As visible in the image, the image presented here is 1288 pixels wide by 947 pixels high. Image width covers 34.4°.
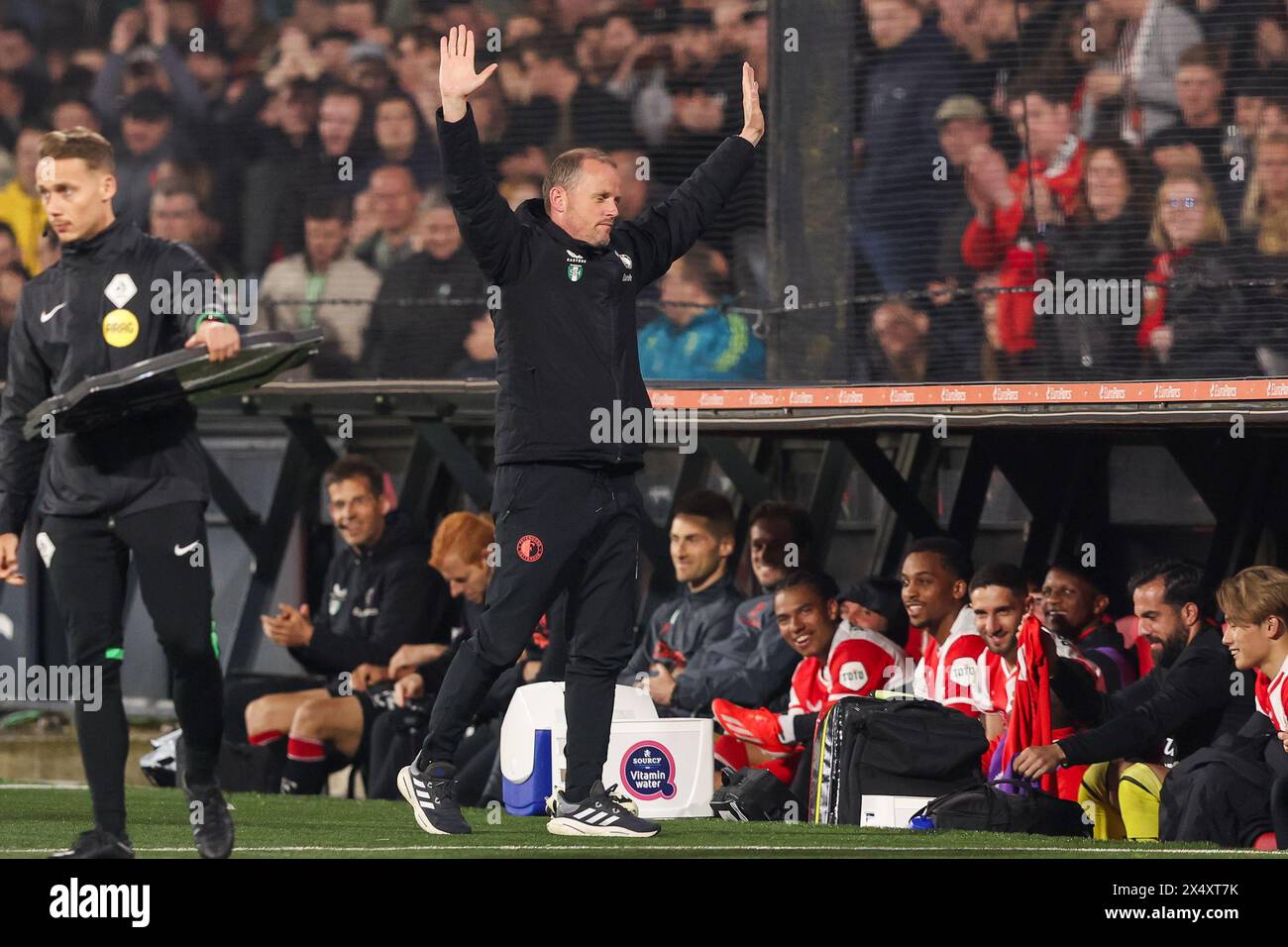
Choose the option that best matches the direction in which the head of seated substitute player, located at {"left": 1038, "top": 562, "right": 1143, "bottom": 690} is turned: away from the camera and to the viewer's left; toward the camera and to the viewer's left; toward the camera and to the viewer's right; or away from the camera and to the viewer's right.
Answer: toward the camera and to the viewer's left

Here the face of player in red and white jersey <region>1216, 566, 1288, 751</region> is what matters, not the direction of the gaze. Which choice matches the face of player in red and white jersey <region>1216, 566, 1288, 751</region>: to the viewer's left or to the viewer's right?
to the viewer's left

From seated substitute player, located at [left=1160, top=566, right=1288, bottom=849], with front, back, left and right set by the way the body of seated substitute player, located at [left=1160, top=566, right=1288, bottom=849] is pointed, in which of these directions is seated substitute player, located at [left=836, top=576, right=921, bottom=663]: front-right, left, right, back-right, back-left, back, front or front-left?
front-right

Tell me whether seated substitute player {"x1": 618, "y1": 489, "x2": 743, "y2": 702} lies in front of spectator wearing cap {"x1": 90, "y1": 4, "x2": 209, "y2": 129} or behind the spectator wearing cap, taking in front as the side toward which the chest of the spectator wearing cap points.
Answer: in front

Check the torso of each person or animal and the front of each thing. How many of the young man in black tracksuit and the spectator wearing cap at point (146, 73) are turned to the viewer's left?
0

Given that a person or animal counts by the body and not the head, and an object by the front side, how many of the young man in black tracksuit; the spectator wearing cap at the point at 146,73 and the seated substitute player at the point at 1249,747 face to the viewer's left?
1

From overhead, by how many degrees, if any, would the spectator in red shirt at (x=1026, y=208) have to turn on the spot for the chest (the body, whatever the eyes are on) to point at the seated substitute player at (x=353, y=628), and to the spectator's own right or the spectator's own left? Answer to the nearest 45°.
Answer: approximately 45° to the spectator's own right

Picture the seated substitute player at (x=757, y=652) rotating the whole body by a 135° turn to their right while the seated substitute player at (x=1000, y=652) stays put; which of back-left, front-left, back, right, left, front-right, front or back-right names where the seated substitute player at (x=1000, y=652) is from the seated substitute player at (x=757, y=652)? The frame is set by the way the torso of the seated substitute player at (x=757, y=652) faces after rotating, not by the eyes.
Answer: back-right

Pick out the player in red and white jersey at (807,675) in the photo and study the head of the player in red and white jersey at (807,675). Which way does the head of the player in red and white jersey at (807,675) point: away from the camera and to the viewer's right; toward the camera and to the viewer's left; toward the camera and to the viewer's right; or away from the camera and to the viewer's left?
toward the camera and to the viewer's left

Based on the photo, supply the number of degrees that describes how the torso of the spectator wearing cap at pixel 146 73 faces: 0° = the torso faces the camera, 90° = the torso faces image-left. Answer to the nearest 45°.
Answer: approximately 0°

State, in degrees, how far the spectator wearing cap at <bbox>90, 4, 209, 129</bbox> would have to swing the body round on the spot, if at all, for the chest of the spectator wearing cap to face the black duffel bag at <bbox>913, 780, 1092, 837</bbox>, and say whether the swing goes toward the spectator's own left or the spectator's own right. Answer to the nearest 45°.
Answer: approximately 45° to the spectator's own left
